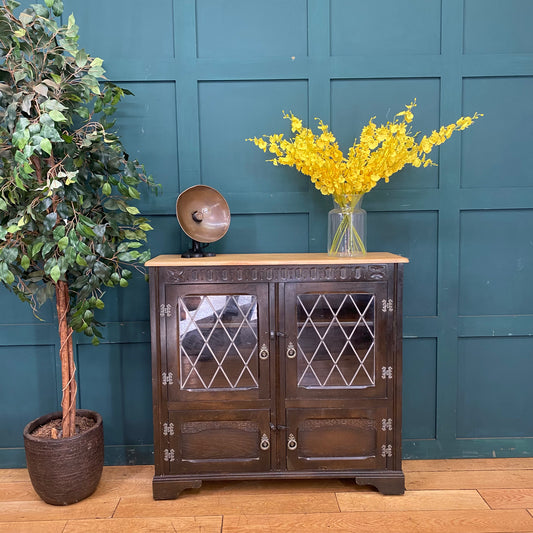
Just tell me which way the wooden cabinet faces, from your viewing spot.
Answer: facing the viewer

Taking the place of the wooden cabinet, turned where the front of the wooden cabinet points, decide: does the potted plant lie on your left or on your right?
on your right

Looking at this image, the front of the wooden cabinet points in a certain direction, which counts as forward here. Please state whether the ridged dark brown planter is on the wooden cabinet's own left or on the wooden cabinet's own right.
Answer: on the wooden cabinet's own right
